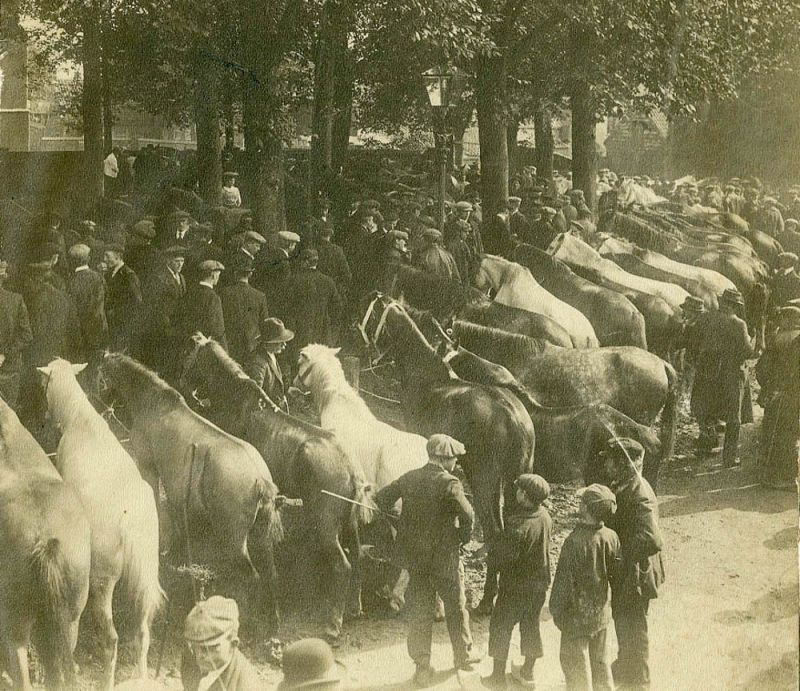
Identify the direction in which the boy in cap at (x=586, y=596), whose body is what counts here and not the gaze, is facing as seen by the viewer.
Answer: away from the camera

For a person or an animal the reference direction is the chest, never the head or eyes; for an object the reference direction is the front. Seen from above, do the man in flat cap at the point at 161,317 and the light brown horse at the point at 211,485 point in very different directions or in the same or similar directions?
very different directions

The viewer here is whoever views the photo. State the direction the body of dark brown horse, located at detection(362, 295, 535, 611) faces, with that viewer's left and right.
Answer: facing away from the viewer and to the left of the viewer

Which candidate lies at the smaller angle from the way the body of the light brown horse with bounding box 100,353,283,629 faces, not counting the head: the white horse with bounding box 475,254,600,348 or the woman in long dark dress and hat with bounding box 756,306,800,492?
the white horse

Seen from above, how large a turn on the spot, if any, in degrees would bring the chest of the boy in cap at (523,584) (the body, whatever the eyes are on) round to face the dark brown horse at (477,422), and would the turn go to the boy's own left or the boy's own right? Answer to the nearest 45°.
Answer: approximately 45° to the boy's own right

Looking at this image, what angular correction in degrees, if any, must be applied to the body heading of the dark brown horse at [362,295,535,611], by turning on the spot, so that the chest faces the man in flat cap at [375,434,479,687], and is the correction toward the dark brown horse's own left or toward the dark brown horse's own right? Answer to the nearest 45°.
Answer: approximately 135° to the dark brown horse's own left

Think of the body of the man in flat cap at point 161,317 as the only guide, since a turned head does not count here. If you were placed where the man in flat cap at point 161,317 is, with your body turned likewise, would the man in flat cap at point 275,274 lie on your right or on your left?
on your left

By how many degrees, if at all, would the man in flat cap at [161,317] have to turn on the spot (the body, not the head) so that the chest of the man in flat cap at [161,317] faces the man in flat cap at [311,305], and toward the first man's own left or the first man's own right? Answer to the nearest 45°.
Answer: approximately 90° to the first man's own left

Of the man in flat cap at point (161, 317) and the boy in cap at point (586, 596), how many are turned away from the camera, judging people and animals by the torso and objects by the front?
1

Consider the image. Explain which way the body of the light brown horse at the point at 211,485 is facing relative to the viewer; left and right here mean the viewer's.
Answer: facing away from the viewer and to the left of the viewer
